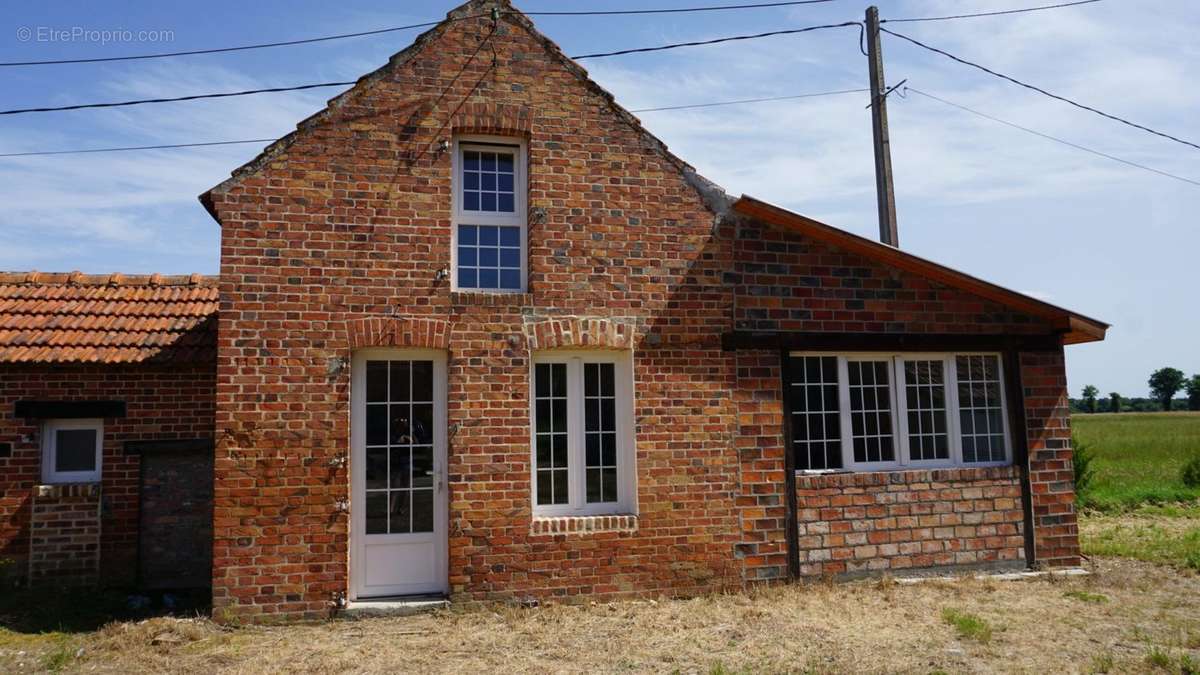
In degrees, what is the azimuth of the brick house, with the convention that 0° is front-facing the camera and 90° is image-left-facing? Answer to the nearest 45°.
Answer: approximately 0°

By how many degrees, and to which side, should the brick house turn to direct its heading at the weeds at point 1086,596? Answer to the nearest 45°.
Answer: approximately 90° to its left

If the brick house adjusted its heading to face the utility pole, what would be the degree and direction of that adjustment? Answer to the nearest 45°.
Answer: approximately 135° to its left
